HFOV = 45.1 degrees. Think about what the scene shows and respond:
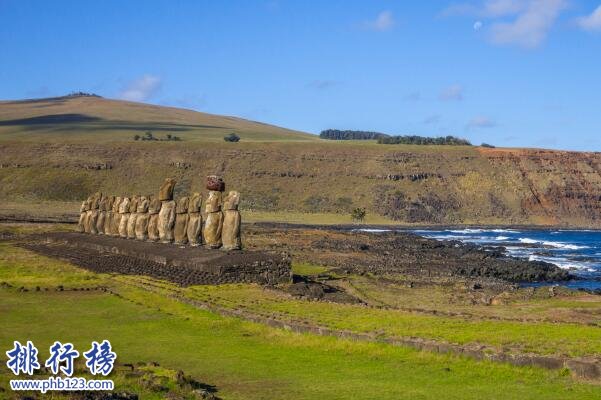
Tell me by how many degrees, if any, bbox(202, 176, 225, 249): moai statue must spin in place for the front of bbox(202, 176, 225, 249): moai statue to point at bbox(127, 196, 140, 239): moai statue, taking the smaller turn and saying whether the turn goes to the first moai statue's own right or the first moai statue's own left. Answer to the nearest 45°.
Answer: approximately 90° to the first moai statue's own right

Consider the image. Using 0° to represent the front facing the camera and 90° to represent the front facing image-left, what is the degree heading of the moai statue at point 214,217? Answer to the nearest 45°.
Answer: approximately 45°

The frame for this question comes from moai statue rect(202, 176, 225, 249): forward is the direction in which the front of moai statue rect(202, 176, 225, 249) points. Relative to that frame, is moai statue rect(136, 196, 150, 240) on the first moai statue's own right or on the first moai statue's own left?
on the first moai statue's own right

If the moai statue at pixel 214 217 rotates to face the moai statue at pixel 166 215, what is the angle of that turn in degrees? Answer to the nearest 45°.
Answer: approximately 90° to its right

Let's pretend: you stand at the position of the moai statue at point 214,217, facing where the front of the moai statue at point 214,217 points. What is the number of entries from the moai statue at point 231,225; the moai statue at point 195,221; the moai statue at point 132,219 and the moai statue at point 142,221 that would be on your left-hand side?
1

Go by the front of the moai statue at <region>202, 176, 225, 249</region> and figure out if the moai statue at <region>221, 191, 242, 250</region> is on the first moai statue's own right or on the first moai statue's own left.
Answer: on the first moai statue's own left

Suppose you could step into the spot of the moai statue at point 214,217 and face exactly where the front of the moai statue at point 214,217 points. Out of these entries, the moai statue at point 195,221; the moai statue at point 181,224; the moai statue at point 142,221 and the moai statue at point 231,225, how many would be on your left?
1

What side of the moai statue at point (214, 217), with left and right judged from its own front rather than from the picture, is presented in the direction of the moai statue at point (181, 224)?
right
